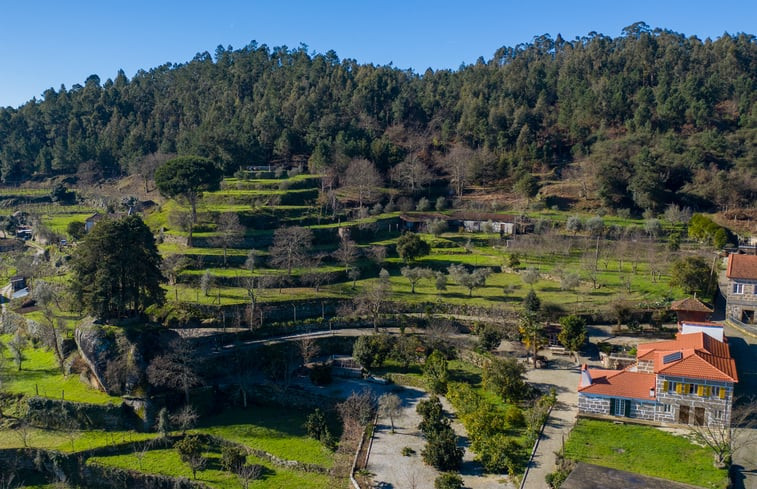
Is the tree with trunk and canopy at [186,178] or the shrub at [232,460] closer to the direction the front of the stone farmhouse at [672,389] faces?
the shrub

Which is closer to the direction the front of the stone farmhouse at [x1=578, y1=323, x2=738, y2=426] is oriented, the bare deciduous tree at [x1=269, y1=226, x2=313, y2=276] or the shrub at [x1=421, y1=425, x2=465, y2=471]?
the shrub

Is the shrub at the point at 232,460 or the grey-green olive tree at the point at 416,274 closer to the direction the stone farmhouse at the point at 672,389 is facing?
the shrub

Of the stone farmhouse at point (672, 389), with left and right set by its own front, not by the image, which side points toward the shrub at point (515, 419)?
right

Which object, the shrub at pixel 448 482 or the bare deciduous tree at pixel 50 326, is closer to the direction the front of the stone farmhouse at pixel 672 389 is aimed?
the shrub

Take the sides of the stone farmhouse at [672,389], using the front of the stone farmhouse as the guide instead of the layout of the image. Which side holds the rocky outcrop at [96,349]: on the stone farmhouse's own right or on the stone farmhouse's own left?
on the stone farmhouse's own right

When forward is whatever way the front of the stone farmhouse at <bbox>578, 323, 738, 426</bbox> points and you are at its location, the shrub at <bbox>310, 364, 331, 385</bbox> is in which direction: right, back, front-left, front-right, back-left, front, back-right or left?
right

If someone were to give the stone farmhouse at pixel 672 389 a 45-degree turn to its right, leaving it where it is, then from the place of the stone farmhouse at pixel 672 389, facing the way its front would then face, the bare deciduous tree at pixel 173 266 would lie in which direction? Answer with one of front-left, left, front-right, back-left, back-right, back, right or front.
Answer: front-right

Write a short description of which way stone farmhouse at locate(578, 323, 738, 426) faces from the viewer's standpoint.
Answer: facing the viewer

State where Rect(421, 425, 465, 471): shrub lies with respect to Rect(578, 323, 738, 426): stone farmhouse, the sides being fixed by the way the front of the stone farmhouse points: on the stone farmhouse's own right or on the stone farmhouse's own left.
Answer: on the stone farmhouse's own right

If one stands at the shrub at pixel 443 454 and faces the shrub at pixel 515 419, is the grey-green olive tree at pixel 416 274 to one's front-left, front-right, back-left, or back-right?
front-left

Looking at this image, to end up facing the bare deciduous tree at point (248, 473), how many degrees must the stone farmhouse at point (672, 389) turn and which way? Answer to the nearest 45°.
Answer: approximately 45° to its right

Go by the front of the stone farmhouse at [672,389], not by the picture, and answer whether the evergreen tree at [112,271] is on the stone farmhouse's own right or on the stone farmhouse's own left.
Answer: on the stone farmhouse's own right

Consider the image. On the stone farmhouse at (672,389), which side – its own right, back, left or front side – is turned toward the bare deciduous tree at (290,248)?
right
